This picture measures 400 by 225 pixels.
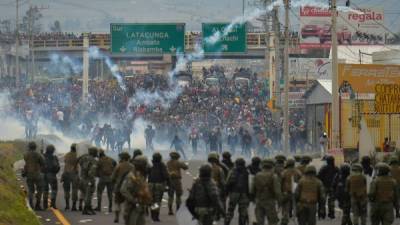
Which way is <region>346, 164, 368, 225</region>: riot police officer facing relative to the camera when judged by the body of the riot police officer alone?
away from the camera

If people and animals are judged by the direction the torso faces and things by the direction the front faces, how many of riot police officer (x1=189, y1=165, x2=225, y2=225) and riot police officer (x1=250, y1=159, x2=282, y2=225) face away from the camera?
2

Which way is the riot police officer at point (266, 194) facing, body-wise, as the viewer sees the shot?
away from the camera

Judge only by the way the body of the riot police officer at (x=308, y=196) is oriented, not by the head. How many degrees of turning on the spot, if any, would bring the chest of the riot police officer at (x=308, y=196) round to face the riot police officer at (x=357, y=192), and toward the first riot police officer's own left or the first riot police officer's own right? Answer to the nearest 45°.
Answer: approximately 45° to the first riot police officer's own right

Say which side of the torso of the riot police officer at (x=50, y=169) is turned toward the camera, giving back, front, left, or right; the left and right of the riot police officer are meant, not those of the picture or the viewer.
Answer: back

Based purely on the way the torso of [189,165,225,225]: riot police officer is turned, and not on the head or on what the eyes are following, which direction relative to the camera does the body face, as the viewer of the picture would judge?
away from the camera

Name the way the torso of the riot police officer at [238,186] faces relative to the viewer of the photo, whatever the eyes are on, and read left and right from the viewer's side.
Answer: facing away from the viewer

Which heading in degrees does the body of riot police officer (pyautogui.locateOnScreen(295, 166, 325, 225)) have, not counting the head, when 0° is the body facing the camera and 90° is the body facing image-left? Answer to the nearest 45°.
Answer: approximately 180°
